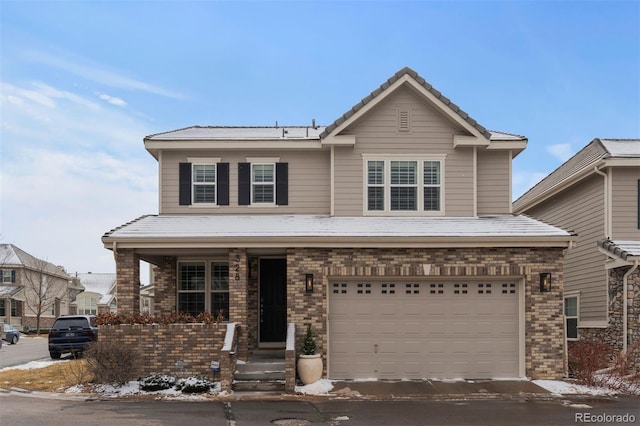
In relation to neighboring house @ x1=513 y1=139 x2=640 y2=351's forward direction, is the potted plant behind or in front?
in front

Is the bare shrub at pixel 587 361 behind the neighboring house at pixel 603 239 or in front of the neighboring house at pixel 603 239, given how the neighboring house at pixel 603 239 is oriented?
in front

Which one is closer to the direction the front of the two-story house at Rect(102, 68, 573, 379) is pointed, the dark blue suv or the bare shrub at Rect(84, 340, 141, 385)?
the bare shrub

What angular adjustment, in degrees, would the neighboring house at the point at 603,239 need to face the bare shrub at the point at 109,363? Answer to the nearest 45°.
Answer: approximately 45° to its right

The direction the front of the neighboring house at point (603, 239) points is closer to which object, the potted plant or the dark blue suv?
the potted plant

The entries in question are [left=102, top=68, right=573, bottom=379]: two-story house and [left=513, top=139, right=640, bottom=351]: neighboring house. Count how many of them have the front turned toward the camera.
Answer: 2

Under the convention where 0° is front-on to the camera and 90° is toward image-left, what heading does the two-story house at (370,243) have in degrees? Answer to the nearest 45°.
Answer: approximately 0°
